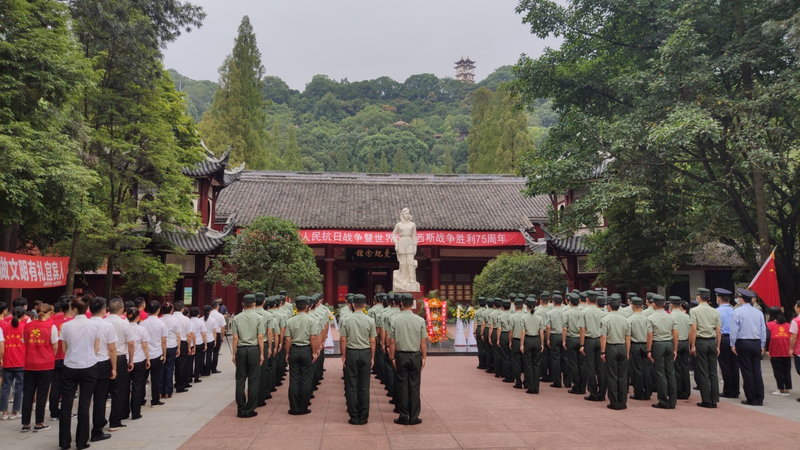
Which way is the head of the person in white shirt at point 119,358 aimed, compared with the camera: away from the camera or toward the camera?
away from the camera

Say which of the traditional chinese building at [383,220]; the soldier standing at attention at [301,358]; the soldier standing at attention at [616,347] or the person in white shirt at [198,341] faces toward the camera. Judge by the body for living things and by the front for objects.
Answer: the traditional chinese building

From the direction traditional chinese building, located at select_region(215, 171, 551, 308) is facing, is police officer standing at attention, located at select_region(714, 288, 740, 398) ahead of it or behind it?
ahead

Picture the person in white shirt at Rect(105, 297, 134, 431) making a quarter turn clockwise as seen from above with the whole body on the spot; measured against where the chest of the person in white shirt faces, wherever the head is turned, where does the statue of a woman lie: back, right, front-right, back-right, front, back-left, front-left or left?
left

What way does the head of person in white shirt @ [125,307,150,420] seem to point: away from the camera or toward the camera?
away from the camera

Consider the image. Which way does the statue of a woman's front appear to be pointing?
toward the camera

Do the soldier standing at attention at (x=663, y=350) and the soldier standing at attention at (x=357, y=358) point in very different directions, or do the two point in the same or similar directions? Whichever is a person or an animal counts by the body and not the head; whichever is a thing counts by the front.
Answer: same or similar directions

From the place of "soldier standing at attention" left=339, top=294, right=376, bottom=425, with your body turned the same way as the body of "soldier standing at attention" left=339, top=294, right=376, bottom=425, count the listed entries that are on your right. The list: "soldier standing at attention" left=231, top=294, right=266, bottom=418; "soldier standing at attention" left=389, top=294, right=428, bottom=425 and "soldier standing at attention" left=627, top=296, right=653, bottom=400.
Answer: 2

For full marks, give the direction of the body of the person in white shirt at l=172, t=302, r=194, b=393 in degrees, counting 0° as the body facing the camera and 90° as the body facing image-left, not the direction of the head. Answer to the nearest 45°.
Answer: approximately 225°

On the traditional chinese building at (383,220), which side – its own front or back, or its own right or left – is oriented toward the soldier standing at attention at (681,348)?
front

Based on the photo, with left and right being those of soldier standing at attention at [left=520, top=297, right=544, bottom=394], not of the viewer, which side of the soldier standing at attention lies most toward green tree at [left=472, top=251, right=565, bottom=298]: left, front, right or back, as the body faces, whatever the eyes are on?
front

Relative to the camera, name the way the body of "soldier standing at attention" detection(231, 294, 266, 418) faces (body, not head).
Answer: away from the camera

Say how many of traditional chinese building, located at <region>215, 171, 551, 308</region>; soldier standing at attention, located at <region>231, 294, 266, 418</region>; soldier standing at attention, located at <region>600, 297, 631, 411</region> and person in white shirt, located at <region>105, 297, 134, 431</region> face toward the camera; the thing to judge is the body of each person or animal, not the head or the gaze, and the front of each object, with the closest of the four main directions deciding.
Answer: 1
